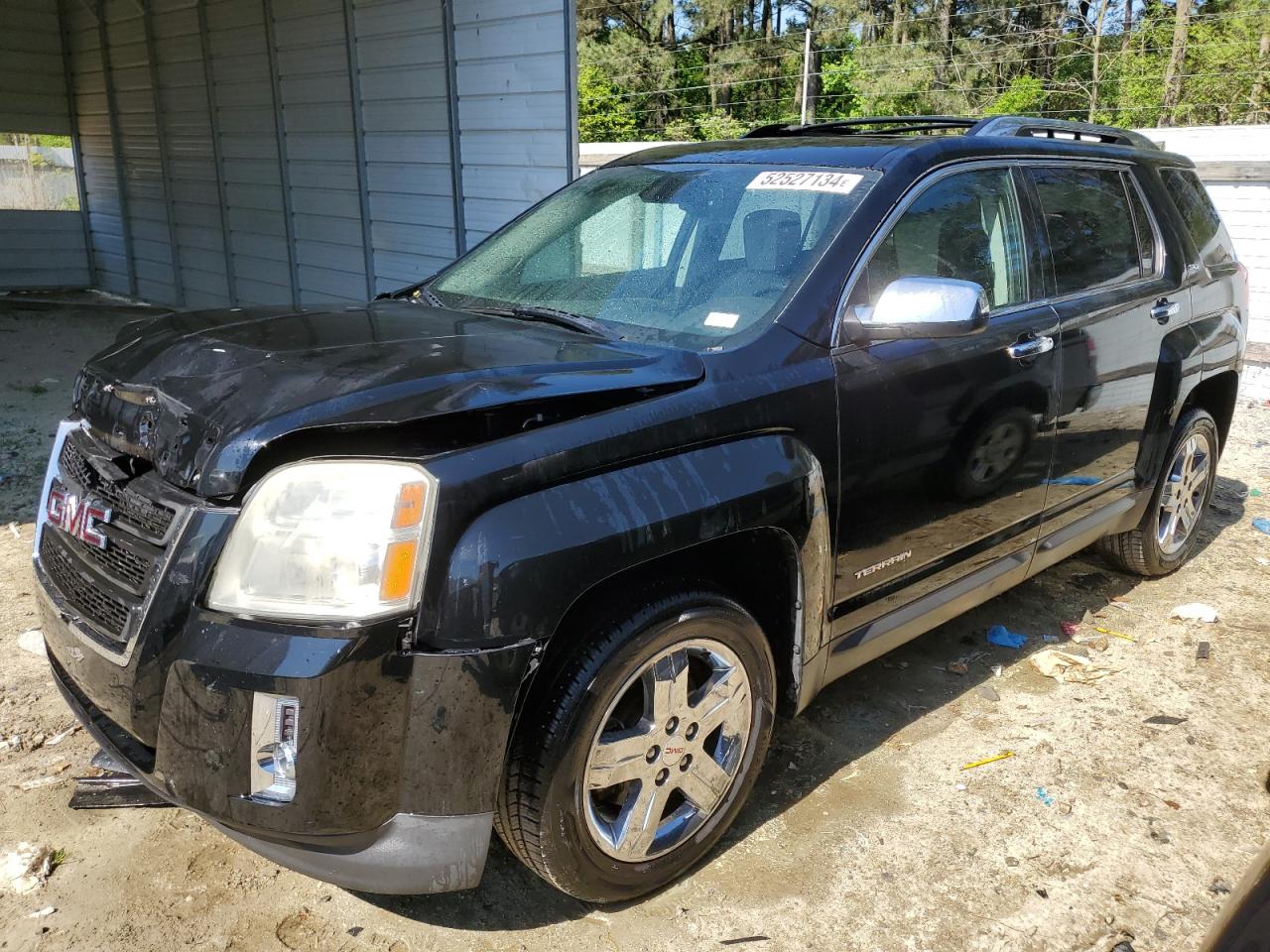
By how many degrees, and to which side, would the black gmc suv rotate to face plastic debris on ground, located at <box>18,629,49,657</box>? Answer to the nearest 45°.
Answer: approximately 90° to its right

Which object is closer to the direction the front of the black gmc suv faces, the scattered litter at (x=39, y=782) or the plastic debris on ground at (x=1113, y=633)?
the scattered litter

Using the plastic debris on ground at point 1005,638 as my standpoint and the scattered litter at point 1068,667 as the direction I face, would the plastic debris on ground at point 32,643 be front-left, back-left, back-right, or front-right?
back-right

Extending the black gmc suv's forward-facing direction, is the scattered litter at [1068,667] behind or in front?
behind

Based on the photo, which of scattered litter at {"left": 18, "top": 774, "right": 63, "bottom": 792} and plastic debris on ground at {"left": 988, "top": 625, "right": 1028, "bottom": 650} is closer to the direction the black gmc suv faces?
the scattered litter

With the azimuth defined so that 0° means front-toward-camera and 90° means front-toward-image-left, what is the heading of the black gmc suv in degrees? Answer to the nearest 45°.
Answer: approximately 45°
